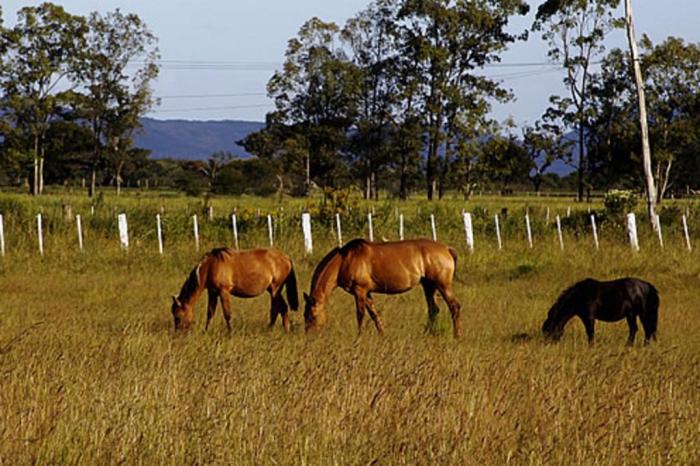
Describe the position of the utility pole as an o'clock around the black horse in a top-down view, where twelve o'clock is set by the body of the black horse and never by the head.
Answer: The utility pole is roughly at 3 o'clock from the black horse.

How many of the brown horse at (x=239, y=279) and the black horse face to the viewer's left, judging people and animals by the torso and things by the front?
2

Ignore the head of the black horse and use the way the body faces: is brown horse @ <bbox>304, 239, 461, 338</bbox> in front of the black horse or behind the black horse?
in front

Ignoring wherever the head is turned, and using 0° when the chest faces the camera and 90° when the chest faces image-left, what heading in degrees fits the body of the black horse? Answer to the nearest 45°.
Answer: approximately 90°

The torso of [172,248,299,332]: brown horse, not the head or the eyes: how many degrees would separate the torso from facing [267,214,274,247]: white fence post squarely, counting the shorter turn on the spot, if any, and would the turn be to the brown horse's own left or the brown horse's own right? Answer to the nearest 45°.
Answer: approximately 90° to the brown horse's own right

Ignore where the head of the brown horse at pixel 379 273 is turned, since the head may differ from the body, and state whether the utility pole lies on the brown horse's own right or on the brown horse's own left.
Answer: on the brown horse's own right

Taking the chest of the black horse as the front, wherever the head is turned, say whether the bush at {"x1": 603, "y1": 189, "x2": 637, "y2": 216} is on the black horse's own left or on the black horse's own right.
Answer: on the black horse's own right

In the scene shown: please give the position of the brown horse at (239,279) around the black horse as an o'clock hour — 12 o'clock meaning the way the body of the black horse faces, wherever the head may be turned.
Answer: The brown horse is roughly at 12 o'clock from the black horse.

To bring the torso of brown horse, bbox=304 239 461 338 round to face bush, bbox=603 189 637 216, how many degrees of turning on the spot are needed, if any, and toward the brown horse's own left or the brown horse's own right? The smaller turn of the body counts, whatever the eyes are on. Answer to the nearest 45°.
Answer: approximately 135° to the brown horse's own right

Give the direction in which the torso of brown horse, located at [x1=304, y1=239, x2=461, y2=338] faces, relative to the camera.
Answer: to the viewer's left

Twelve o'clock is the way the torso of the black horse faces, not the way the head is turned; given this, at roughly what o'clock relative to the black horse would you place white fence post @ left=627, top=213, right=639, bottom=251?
The white fence post is roughly at 3 o'clock from the black horse.

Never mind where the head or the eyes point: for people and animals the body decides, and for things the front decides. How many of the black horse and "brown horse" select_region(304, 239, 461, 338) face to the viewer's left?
2

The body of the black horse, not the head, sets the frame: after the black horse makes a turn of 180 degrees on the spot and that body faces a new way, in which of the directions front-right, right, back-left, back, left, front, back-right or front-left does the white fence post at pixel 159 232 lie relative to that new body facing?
back-left

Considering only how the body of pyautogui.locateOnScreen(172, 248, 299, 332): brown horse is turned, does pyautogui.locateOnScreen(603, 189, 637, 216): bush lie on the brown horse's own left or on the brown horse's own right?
on the brown horse's own right

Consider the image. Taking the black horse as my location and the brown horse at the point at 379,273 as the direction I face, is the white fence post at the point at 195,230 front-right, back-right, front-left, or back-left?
front-right

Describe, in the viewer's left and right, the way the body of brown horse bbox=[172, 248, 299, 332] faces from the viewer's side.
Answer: facing to the left of the viewer

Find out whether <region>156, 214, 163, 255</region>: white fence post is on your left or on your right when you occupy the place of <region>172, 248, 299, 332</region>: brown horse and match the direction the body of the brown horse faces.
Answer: on your right

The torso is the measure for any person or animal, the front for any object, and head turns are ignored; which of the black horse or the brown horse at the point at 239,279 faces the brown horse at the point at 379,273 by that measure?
the black horse
